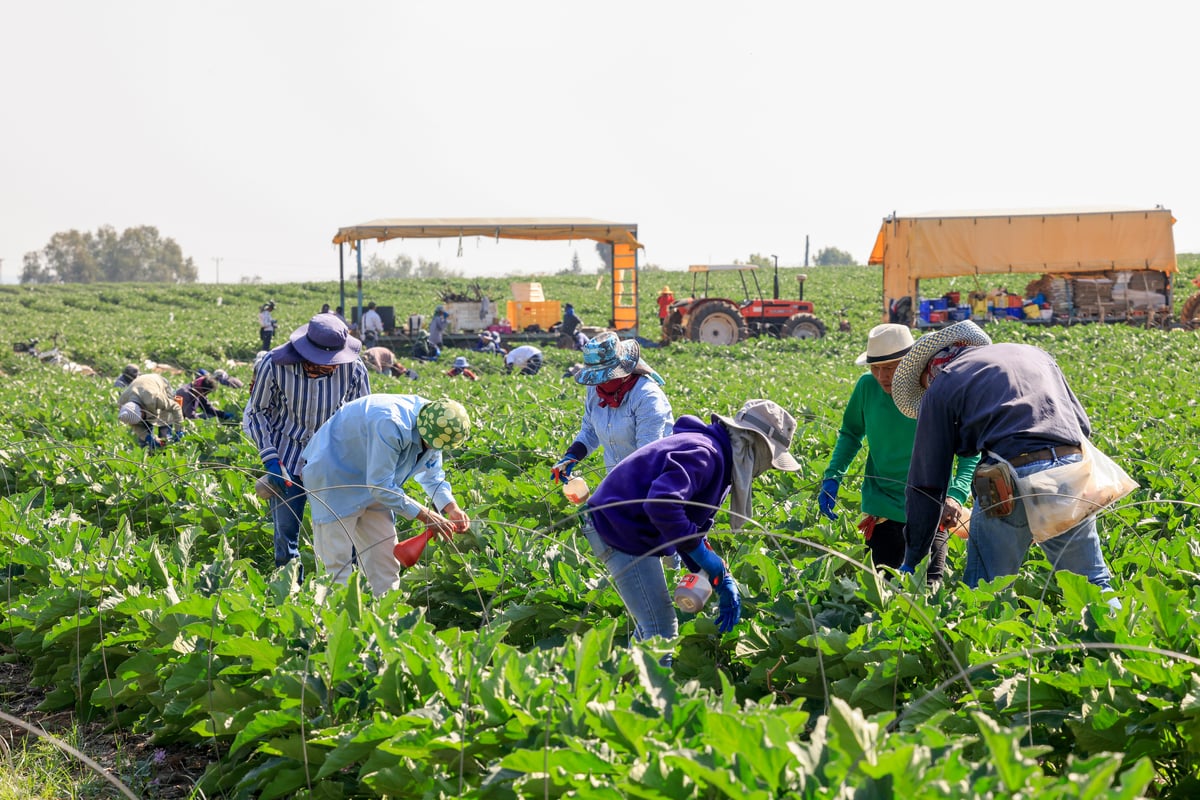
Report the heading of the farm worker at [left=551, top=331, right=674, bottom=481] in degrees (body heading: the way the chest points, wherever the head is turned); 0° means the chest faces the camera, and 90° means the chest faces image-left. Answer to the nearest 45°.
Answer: approximately 45°

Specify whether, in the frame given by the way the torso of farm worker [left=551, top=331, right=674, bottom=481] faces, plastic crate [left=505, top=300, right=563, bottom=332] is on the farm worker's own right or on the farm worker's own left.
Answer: on the farm worker's own right

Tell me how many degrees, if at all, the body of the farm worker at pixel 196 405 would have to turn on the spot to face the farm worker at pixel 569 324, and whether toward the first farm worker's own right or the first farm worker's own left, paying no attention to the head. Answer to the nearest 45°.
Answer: approximately 45° to the first farm worker's own left

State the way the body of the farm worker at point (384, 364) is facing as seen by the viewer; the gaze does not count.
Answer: to the viewer's right

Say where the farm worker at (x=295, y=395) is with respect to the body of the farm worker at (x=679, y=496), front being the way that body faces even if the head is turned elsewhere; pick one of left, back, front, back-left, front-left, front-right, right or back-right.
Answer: back-left

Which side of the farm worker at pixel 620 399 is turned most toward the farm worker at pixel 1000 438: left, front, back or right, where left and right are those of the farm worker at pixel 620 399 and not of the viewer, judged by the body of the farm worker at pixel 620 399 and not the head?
left

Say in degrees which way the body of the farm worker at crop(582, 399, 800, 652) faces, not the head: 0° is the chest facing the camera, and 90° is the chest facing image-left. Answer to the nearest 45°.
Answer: approximately 270°

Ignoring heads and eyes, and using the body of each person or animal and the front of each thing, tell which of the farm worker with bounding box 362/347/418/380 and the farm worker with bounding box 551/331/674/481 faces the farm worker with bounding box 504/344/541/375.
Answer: the farm worker with bounding box 362/347/418/380

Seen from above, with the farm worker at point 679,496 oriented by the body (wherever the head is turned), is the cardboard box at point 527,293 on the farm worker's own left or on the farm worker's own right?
on the farm worker's own left

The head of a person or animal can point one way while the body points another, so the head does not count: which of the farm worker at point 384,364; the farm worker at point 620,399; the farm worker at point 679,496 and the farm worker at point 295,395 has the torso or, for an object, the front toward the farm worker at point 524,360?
the farm worker at point 384,364

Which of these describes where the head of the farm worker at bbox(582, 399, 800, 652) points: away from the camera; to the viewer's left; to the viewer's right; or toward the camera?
to the viewer's right

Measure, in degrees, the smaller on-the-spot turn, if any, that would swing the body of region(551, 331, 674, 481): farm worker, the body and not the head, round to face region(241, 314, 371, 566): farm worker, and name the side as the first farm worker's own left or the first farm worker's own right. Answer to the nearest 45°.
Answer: approximately 45° to the first farm worker's own right

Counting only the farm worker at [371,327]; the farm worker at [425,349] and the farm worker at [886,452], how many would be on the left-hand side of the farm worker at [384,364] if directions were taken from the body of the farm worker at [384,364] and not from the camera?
2

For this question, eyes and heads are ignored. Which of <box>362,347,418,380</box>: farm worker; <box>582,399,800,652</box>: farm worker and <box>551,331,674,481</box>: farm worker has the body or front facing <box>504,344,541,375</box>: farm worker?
<box>362,347,418,380</box>: farm worker

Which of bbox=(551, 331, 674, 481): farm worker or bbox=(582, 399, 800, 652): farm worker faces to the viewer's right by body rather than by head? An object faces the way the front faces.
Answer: bbox=(582, 399, 800, 652): farm worker
